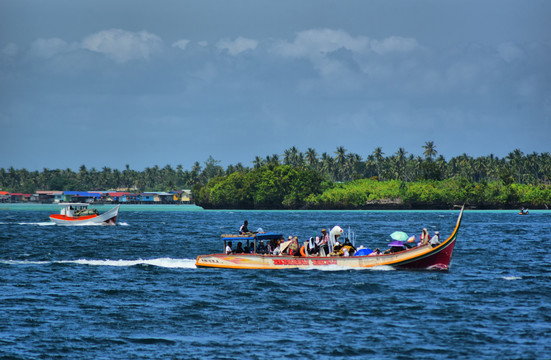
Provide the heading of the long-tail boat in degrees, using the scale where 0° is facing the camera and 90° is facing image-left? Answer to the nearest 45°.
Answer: approximately 270°

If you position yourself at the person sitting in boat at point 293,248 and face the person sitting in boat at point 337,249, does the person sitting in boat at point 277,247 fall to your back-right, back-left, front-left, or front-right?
back-left
